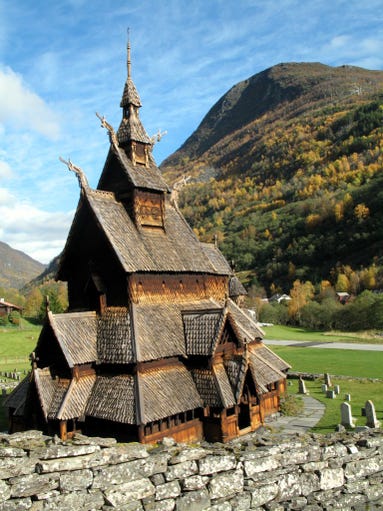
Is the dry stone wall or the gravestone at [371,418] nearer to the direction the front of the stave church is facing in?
the dry stone wall

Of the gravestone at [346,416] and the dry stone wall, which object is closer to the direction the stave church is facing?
the dry stone wall

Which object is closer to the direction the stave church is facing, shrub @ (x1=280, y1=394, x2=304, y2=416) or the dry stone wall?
the dry stone wall

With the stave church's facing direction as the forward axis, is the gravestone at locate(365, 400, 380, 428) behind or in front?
behind

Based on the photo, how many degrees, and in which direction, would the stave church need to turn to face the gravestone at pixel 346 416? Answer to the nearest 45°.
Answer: approximately 135° to its left

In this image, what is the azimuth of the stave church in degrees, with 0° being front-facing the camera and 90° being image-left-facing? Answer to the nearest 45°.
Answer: approximately 45°

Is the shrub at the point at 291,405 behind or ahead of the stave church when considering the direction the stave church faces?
behind
